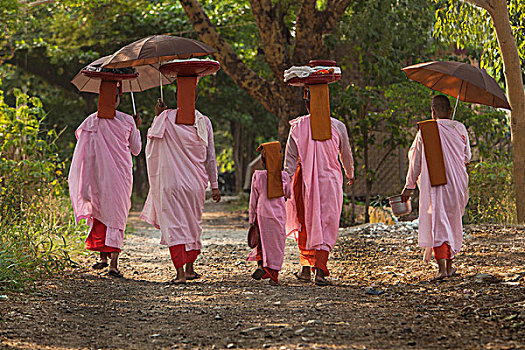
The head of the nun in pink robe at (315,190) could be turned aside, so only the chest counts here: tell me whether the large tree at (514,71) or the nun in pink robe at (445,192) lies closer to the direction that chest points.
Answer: the large tree

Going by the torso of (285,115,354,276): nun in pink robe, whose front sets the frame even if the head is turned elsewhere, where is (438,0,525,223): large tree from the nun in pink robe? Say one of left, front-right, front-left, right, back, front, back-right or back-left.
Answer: front-right

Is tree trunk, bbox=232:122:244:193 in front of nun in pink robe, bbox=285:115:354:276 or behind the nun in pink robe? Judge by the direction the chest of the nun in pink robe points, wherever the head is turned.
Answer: in front

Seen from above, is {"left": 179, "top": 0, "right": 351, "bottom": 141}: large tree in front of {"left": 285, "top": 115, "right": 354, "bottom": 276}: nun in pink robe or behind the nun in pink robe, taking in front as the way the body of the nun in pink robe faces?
in front

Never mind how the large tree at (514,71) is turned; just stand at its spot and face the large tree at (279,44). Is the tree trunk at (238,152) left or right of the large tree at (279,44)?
right

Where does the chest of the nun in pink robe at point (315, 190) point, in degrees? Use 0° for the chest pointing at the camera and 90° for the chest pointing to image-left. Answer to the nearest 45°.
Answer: approximately 180°

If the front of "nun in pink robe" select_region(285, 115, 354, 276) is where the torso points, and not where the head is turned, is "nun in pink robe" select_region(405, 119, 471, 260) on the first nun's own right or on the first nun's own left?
on the first nun's own right
